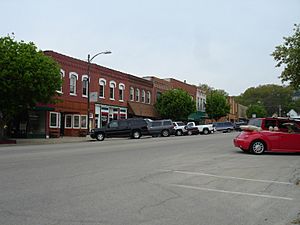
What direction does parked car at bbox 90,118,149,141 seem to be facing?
to the viewer's left

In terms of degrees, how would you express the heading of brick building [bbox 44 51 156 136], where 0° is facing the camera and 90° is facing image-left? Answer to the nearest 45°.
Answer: approximately 315°

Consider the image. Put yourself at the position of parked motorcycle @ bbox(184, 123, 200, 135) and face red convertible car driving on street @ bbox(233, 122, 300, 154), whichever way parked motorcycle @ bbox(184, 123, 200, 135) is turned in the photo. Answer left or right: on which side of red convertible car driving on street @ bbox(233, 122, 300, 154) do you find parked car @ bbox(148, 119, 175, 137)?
right

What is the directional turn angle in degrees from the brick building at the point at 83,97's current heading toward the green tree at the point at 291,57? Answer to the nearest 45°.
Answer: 0° — it already faces it

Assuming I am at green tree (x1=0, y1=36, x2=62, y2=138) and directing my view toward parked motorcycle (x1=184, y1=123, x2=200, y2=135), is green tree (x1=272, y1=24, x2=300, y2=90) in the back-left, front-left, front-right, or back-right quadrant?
front-right

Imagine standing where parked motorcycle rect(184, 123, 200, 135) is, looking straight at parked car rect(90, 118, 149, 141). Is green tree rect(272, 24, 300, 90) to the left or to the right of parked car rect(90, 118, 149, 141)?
left

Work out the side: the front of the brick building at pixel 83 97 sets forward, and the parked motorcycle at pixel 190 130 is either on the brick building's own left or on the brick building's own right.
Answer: on the brick building's own left

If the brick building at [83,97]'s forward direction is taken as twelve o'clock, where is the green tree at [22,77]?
The green tree is roughly at 2 o'clock from the brick building.

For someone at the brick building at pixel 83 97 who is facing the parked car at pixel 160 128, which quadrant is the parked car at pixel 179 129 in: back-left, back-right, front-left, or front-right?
front-left

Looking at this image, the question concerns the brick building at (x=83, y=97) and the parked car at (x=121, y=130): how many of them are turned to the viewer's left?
1

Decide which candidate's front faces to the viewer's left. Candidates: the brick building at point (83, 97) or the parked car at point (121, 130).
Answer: the parked car
